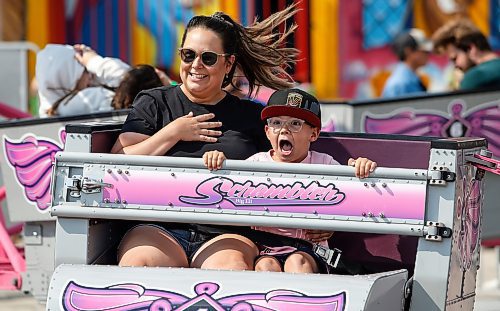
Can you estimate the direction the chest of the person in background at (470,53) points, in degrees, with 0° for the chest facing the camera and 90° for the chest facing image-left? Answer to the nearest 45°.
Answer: approximately 90°

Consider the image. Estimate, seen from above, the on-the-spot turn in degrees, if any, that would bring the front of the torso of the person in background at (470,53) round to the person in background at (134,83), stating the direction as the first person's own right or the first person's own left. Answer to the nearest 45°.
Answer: approximately 45° to the first person's own left

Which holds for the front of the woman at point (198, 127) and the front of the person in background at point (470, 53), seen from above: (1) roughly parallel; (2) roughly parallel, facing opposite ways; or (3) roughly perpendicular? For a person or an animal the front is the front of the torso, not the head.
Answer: roughly perpendicular

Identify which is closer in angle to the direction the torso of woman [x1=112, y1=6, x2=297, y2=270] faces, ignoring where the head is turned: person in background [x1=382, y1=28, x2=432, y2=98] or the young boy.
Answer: the young boy

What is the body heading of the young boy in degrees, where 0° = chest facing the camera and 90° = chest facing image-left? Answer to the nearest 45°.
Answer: approximately 0°

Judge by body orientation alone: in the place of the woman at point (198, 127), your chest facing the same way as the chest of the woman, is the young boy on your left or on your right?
on your left

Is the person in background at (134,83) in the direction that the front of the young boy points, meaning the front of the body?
no

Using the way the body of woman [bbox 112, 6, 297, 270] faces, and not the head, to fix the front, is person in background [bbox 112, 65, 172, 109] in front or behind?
behind

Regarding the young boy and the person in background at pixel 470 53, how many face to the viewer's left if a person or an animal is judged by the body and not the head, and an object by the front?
1

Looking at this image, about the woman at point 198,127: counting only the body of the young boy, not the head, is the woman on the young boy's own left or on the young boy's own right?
on the young boy's own right

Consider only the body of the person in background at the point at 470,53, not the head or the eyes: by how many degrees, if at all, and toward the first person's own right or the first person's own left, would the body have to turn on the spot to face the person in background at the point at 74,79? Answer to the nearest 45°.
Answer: approximately 45° to the first person's own left

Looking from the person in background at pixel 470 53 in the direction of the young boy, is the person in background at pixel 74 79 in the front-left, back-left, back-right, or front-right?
front-right

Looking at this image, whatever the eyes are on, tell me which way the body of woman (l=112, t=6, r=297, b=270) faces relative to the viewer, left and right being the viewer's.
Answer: facing the viewer
